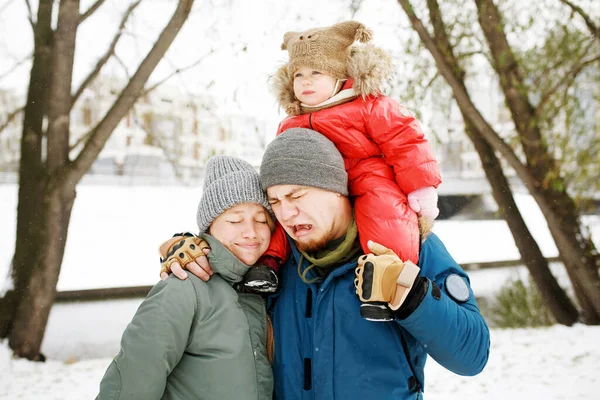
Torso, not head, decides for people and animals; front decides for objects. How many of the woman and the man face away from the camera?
0

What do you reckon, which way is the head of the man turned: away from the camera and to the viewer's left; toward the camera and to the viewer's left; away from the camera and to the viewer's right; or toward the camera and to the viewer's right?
toward the camera and to the viewer's left

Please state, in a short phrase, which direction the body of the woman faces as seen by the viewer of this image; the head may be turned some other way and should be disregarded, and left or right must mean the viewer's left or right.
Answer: facing the viewer and to the right of the viewer

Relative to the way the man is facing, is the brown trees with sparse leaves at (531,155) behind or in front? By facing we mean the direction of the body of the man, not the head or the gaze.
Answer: behind

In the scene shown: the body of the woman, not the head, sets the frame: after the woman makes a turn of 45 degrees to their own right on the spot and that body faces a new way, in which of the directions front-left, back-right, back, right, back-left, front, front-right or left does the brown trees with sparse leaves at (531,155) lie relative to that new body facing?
back-left

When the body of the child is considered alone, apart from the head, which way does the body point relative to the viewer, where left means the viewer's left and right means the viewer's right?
facing the viewer and to the left of the viewer

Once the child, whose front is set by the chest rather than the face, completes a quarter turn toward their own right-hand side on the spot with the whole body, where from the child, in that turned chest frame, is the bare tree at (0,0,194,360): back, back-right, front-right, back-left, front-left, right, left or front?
front
